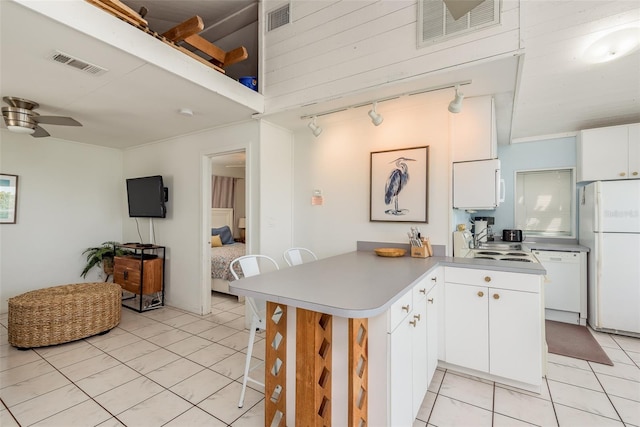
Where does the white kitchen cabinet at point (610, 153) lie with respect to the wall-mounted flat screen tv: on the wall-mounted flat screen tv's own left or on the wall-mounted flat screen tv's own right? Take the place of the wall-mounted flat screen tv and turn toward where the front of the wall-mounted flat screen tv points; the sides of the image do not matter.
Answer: on the wall-mounted flat screen tv's own left

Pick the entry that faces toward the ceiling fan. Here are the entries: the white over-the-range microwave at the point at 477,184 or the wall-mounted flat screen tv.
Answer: the wall-mounted flat screen tv

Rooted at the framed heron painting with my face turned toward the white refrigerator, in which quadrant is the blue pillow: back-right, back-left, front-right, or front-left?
back-left

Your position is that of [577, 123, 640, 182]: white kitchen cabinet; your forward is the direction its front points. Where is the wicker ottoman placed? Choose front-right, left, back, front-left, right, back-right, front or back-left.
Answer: front-right

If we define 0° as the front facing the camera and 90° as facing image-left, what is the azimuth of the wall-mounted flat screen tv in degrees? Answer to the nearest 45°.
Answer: approximately 45°

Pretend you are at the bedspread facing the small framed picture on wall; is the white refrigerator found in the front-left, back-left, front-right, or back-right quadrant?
back-left

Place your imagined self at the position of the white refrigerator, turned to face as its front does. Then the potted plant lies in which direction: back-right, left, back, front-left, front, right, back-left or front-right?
front-right
